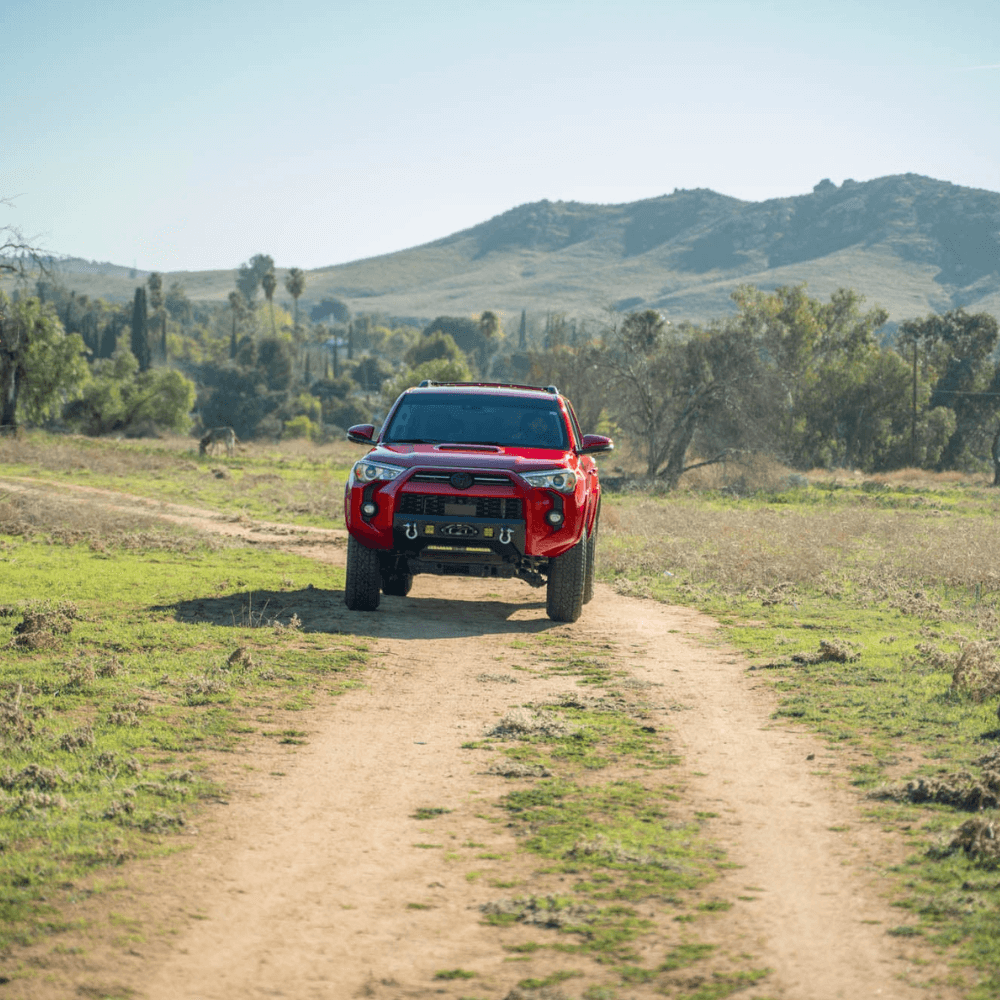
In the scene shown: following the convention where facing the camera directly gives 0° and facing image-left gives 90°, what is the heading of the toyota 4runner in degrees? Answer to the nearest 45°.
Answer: approximately 0°

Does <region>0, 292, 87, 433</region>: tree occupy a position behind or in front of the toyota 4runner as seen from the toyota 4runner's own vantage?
behind

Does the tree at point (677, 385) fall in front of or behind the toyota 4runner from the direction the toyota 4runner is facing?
behind

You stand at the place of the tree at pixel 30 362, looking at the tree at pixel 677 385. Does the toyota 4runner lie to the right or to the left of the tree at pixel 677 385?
right
